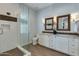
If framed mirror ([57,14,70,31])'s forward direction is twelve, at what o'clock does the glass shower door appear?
The glass shower door is roughly at 1 o'clock from the framed mirror.

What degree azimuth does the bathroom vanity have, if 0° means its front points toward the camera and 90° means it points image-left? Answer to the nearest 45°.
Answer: approximately 45°

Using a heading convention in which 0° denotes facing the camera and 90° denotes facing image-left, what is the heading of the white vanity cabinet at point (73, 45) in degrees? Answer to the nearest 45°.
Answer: approximately 45°
